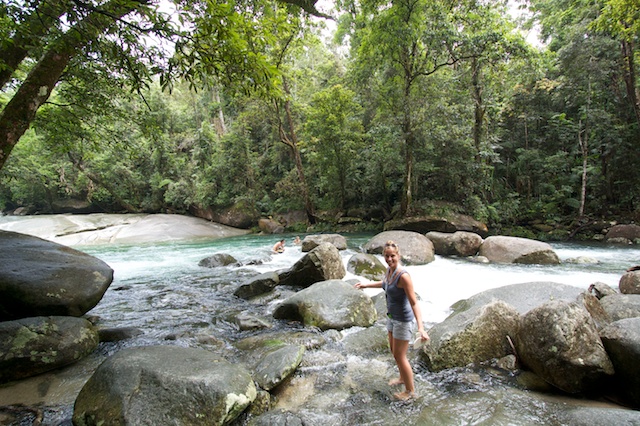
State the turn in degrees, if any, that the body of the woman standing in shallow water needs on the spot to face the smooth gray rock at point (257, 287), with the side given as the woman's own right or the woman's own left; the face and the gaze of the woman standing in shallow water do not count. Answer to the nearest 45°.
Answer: approximately 90° to the woman's own right

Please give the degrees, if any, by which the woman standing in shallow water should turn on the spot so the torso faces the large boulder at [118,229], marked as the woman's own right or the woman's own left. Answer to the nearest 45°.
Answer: approximately 90° to the woman's own right

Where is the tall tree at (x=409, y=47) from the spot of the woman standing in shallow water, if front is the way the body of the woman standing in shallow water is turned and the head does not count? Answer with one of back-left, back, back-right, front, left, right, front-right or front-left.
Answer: back-right

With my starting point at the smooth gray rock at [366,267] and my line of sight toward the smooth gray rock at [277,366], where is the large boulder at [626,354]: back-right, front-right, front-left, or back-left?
front-left

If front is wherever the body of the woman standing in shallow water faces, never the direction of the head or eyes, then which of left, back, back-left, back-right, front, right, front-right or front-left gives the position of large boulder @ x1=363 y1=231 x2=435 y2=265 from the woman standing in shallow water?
back-right

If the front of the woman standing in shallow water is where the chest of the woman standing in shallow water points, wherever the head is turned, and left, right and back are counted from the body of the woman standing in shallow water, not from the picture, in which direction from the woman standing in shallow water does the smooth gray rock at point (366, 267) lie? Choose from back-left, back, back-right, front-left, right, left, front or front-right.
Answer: back-right

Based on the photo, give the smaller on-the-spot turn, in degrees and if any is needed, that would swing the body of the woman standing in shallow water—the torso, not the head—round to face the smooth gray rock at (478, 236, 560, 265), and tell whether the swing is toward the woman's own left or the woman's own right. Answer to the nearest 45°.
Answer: approximately 180°

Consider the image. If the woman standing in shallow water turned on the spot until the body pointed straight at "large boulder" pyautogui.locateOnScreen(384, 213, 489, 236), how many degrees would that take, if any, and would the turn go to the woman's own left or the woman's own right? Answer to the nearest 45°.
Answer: approximately 135° to the woman's own right

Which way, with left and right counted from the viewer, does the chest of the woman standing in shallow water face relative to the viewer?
facing the viewer and to the left of the viewer

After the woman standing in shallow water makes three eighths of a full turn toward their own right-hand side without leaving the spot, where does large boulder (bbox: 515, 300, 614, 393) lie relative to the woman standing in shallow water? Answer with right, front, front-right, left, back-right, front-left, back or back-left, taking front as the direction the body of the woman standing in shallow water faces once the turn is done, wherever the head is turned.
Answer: right

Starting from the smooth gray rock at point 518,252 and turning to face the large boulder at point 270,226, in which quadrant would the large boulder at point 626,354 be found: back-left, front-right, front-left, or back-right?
back-left

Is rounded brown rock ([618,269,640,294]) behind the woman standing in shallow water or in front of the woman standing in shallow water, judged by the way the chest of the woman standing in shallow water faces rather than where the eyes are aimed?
behind

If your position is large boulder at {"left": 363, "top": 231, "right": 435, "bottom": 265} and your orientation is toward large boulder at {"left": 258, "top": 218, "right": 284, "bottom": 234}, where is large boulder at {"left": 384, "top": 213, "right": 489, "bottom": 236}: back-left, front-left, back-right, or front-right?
front-right

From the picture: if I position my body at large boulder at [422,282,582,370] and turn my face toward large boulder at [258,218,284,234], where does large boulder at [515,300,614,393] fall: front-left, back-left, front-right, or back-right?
back-right

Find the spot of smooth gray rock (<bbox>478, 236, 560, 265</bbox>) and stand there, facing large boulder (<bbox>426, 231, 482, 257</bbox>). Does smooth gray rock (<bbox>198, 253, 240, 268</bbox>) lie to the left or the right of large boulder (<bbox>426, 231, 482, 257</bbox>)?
left
